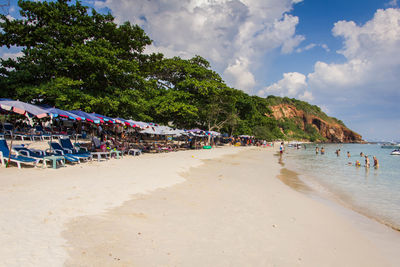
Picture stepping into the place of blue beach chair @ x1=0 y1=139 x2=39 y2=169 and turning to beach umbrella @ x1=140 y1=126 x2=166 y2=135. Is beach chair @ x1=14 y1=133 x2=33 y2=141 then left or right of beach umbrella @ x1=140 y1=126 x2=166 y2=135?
left

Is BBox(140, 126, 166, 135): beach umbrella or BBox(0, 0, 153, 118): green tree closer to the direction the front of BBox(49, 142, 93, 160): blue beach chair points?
the beach umbrella

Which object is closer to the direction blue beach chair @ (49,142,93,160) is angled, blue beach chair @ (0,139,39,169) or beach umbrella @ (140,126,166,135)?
the beach umbrella

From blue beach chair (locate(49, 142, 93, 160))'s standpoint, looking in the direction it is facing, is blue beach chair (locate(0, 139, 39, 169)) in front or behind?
behind

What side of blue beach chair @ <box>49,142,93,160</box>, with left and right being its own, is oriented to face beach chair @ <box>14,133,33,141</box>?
left

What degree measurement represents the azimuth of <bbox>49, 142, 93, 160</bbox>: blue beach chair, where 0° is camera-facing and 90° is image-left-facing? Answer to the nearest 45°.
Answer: approximately 270°

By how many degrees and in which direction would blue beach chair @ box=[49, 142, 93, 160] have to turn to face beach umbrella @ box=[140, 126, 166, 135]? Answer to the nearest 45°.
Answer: approximately 45° to its left

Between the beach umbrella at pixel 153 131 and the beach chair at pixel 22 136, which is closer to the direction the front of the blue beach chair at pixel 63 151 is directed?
the beach umbrella

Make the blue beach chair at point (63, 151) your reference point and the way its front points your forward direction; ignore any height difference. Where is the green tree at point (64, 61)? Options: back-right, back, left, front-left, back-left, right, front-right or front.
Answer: left

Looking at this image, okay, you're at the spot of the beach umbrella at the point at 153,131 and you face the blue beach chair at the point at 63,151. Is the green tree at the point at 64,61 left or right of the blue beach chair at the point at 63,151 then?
right
